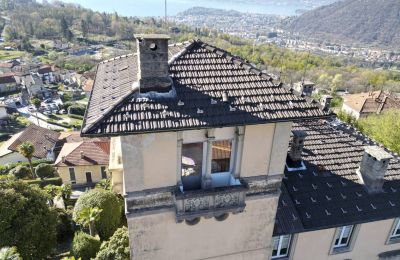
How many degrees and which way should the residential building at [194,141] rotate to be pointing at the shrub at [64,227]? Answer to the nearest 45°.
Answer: approximately 135° to its right

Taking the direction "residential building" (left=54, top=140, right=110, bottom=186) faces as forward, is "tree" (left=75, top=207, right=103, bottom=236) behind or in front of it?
in front

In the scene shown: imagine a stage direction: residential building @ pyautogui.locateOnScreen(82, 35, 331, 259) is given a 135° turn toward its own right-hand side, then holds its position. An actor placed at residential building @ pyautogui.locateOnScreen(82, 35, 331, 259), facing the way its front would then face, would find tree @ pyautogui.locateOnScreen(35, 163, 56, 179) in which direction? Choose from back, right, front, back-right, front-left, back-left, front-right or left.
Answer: front

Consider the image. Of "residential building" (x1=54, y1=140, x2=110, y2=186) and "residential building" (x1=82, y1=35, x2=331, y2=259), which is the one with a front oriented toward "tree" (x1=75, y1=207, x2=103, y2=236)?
"residential building" (x1=54, y1=140, x2=110, y2=186)

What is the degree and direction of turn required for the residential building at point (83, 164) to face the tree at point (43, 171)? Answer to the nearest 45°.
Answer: approximately 135° to its right

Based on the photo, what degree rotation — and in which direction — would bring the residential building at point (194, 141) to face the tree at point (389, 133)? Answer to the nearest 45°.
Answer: approximately 135° to its left

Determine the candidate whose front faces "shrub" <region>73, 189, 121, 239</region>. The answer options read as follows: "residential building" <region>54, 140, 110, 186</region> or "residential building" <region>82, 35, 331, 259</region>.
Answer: "residential building" <region>54, 140, 110, 186</region>

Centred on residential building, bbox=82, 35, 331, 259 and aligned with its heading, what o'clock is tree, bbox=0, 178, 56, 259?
The tree is roughly at 4 o'clock from the residential building.

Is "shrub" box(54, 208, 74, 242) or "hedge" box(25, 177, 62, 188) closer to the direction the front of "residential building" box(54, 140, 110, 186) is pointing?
the shrub

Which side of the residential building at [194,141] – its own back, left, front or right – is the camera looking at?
front

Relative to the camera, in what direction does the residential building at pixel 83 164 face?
facing the viewer

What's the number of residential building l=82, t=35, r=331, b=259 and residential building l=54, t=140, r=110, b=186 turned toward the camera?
2

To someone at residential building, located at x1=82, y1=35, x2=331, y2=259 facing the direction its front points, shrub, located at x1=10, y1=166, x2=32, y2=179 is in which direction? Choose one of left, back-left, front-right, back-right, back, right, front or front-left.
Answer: back-right

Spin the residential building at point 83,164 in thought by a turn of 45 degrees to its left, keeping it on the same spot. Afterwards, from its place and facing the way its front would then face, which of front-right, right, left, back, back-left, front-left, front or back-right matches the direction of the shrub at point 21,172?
back

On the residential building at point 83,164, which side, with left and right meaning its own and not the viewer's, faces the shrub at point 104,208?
front

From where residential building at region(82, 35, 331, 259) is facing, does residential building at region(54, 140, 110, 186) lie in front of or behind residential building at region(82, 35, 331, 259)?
behind
